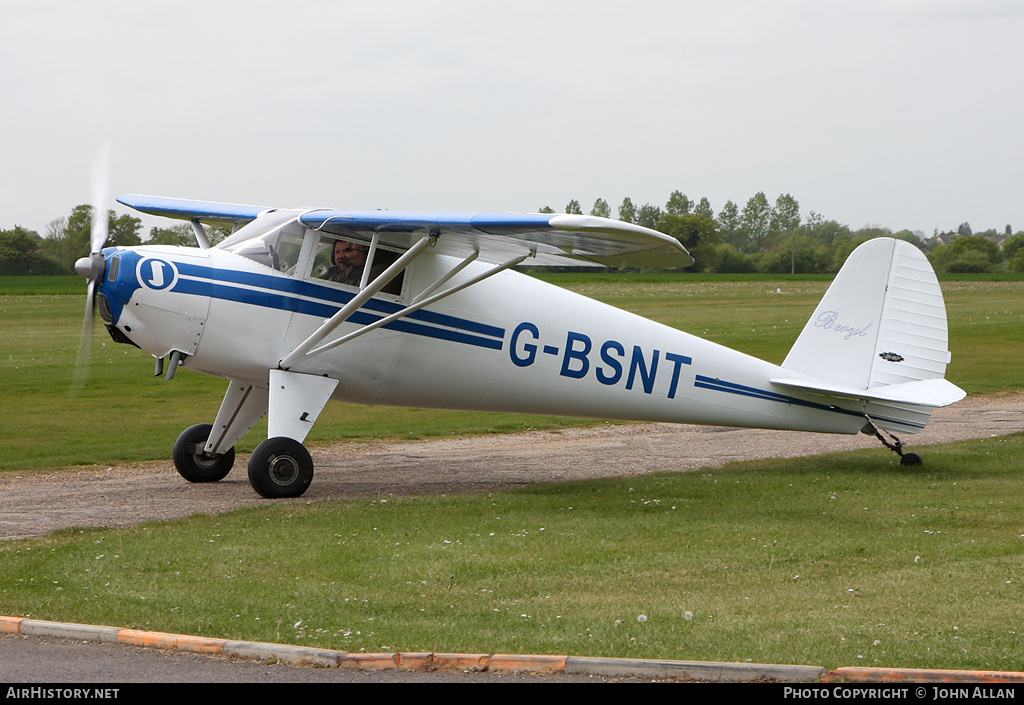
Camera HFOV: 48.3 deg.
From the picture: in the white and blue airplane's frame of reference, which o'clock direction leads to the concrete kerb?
The concrete kerb is roughly at 9 o'clock from the white and blue airplane.

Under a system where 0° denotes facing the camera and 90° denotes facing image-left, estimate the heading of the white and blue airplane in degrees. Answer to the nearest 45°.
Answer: approximately 90°
